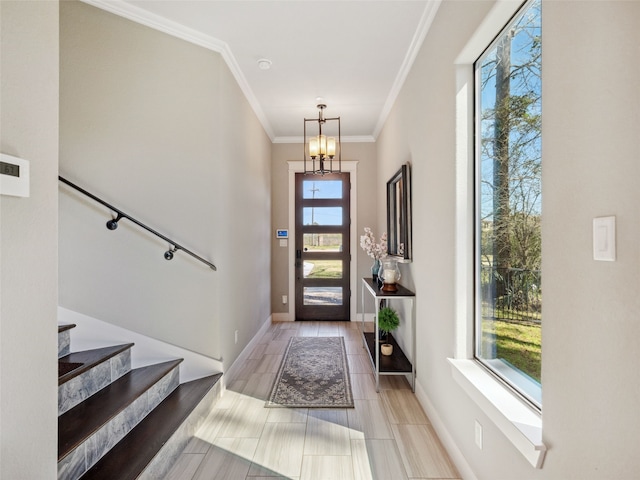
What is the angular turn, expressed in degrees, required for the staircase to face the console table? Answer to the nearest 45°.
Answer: approximately 45° to its left

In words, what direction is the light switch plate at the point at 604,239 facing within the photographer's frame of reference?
facing the viewer and to the left of the viewer

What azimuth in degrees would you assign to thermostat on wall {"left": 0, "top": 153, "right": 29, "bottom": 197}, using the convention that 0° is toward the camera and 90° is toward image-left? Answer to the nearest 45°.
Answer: approximately 315°

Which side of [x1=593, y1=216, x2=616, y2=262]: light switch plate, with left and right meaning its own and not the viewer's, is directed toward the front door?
right

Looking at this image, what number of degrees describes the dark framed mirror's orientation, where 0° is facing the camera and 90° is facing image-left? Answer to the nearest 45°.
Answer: approximately 90°

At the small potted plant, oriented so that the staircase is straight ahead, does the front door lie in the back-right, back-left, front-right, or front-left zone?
back-right

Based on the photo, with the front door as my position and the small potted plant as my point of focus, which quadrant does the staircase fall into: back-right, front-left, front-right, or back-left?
front-right

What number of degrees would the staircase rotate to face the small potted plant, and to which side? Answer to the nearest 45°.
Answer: approximately 45° to its left

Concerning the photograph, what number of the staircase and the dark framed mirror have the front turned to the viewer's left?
1

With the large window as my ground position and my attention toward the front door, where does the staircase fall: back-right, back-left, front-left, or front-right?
front-left

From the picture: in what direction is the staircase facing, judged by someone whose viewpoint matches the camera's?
facing the viewer and to the right of the viewer

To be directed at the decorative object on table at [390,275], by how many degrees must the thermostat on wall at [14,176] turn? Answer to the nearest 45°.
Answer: approximately 45° to its left

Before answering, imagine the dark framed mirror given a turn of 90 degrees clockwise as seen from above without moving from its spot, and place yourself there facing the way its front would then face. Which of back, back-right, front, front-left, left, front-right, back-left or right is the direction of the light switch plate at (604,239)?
back

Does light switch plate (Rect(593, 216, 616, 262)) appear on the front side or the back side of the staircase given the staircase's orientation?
on the front side

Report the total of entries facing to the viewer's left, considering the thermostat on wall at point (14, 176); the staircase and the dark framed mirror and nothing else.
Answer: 1

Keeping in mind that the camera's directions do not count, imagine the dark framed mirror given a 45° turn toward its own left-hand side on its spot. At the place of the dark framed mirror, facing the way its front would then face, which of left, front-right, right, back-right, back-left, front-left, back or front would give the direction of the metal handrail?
front

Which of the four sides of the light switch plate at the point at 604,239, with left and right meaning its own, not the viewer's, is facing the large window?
right
